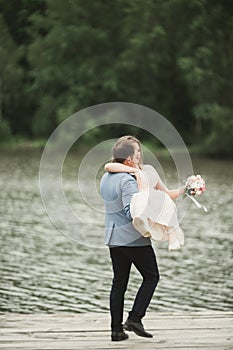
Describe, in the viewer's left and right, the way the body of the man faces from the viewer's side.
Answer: facing away from the viewer and to the right of the viewer
